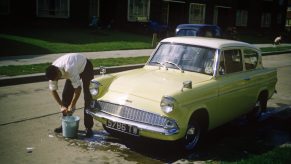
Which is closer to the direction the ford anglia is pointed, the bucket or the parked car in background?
the bucket

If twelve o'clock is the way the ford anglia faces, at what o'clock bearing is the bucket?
The bucket is roughly at 1 o'clock from the ford anglia.

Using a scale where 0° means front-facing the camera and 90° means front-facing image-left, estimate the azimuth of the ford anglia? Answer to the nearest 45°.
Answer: approximately 45°

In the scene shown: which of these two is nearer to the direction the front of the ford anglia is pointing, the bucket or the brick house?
the bucket

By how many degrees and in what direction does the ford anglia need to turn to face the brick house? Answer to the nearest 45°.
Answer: approximately 135° to its right

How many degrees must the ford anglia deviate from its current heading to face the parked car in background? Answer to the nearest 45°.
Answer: approximately 135° to its right
